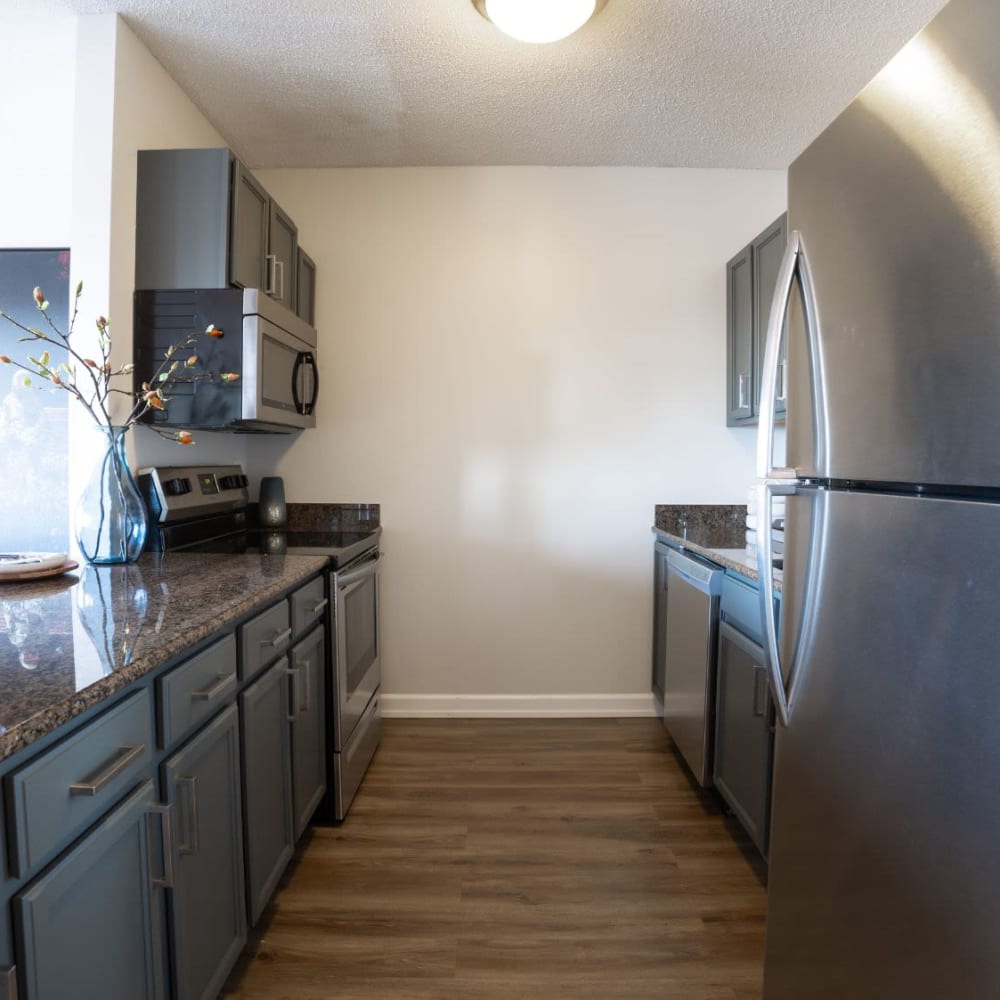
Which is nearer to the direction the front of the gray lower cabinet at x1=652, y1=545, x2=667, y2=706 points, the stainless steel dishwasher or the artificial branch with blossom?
the artificial branch with blossom

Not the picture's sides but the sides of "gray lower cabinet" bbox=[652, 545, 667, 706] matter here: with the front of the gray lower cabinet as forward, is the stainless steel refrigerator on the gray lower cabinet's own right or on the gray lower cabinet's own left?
on the gray lower cabinet's own left

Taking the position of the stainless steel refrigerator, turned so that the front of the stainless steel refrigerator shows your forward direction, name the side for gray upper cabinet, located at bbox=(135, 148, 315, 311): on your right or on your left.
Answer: on your right

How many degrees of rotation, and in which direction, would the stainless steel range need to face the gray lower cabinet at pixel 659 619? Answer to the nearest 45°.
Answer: approximately 45° to its left

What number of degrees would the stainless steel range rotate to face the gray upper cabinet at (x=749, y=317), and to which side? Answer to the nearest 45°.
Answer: approximately 45° to its left

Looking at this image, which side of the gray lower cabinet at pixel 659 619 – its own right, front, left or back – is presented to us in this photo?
left

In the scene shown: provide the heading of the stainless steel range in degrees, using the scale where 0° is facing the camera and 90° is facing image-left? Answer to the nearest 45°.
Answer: approximately 315°

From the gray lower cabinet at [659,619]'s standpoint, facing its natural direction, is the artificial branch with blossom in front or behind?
in front

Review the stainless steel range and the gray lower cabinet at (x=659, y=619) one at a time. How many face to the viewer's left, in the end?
1

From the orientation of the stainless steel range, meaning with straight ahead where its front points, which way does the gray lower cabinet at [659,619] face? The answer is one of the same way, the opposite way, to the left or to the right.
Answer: the opposite way

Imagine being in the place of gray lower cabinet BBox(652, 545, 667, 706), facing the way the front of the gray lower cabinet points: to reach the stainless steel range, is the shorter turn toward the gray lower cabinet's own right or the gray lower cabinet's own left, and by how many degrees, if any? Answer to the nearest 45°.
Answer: approximately 45° to the gray lower cabinet's own left
